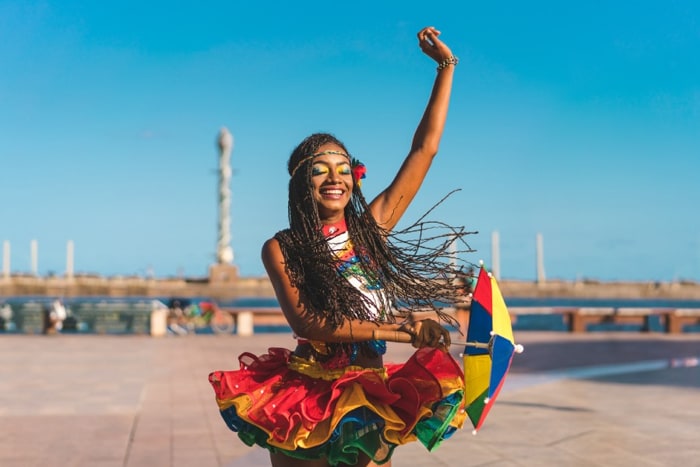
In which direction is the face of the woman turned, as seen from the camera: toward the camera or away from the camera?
toward the camera

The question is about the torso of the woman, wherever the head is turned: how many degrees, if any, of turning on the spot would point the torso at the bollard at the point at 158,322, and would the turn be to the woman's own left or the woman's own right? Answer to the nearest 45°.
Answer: approximately 135° to the woman's own left

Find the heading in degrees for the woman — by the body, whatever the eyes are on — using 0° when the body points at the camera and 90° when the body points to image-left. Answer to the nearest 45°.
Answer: approximately 315°

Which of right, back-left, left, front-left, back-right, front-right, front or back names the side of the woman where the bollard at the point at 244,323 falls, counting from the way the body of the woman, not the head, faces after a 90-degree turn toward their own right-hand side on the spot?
back-right
